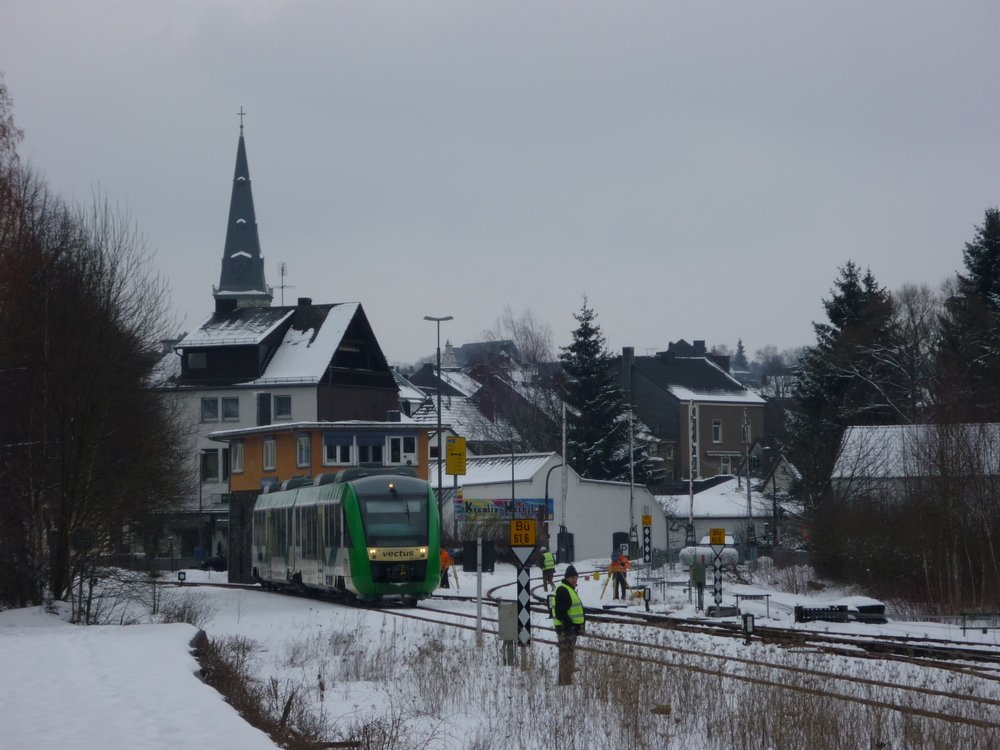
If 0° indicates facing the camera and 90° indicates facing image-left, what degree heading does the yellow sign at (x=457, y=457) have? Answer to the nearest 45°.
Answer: approximately 0°

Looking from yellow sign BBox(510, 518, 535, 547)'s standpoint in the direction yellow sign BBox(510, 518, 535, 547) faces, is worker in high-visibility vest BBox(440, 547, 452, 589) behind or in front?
behind

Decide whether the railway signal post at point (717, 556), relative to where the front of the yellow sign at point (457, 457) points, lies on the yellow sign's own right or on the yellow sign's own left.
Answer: on the yellow sign's own left

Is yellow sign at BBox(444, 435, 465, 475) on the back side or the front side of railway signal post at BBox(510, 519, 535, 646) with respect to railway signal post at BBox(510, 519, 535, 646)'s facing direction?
on the back side

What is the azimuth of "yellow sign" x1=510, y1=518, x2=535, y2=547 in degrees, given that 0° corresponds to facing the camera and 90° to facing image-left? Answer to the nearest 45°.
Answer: approximately 0°

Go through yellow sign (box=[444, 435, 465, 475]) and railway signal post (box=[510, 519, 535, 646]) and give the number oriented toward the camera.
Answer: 2

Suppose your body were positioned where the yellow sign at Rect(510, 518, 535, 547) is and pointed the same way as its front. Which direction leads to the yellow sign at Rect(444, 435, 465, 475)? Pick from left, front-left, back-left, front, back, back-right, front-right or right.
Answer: back
